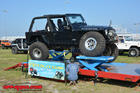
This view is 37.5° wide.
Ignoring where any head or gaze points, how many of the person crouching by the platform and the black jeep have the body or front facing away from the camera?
1

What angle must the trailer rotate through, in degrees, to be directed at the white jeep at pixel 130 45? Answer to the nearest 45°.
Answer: approximately 90° to its right
